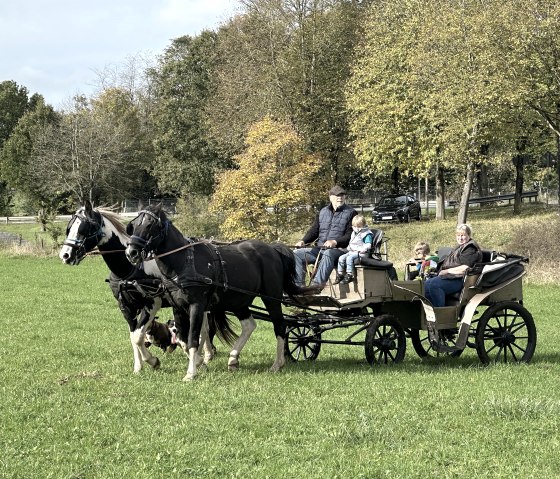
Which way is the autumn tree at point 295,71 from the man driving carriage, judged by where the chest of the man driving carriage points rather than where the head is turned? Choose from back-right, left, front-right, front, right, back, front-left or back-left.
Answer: back-right

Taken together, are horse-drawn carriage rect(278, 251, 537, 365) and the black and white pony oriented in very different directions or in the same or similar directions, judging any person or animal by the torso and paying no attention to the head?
same or similar directions

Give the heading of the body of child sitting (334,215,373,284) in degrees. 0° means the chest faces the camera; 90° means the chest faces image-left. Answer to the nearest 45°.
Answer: approximately 45°

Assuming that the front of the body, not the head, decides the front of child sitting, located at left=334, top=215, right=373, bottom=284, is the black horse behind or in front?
in front

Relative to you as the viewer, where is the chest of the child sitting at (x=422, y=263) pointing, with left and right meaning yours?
facing the viewer and to the left of the viewer

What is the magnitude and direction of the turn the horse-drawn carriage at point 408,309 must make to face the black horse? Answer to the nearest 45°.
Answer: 0° — it already faces it

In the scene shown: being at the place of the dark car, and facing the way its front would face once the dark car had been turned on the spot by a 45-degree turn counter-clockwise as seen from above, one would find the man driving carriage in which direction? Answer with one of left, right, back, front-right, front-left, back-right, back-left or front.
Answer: front

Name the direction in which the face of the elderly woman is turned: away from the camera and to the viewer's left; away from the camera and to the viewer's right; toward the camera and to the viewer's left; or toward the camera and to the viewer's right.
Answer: toward the camera and to the viewer's left

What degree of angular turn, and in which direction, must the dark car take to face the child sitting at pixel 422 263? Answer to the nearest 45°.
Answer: approximately 45° to its left

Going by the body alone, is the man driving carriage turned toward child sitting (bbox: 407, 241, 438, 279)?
no

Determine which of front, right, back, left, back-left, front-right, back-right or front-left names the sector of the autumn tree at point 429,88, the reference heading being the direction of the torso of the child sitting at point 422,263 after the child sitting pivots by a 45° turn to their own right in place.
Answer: right

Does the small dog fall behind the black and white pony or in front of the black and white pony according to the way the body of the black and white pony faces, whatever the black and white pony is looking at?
behind

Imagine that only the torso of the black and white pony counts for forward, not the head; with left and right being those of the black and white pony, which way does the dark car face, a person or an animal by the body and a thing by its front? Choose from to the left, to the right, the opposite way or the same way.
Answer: the same way

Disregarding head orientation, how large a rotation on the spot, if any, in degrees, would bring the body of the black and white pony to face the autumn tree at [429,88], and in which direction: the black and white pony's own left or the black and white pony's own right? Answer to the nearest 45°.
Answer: approximately 180°
